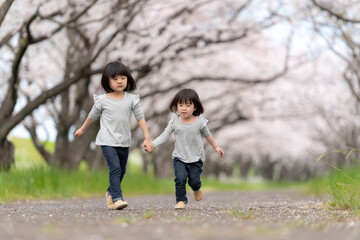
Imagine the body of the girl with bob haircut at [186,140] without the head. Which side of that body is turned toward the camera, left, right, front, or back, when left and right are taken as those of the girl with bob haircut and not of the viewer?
front

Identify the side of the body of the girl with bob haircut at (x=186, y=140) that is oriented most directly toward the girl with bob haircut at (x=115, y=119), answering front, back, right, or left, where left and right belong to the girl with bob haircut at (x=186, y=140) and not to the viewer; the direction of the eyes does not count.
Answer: right

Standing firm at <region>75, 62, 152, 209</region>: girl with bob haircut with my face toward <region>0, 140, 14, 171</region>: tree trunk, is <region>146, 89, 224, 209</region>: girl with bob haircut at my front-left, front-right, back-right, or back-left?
back-right

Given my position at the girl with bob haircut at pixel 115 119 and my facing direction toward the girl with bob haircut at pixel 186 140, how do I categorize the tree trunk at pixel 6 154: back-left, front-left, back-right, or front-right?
back-left

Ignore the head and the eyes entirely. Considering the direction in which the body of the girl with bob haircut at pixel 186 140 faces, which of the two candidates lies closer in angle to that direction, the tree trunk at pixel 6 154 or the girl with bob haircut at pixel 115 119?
the girl with bob haircut

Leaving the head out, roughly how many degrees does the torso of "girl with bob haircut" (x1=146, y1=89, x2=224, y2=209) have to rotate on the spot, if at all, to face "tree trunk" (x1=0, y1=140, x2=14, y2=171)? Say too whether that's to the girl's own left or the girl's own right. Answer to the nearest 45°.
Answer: approximately 135° to the girl's own right
